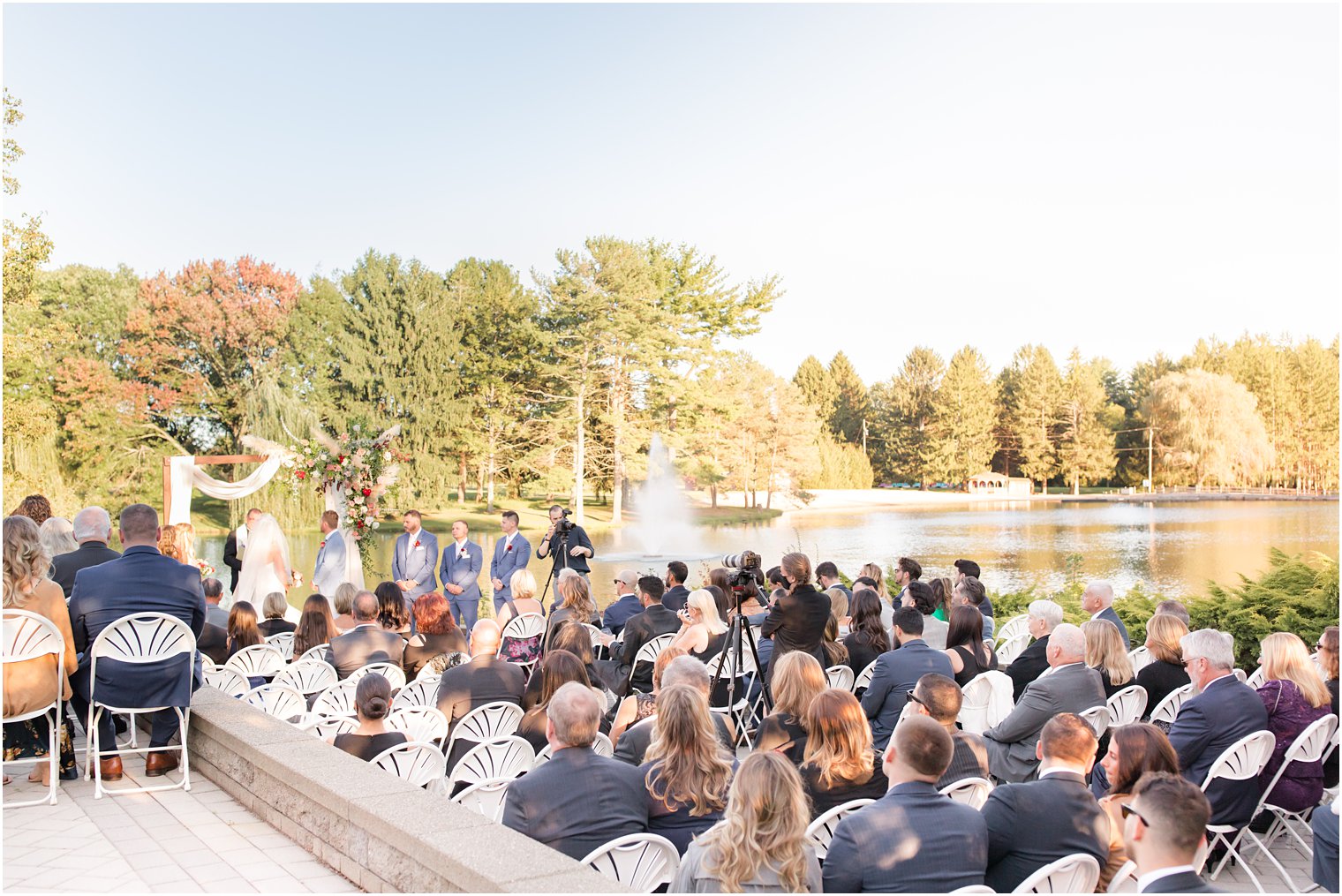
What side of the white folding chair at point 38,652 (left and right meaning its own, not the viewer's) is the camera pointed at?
back

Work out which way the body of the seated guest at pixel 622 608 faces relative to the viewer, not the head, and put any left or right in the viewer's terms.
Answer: facing away from the viewer and to the left of the viewer

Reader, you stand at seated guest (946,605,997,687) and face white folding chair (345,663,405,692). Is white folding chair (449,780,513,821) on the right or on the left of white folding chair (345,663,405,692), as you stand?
left

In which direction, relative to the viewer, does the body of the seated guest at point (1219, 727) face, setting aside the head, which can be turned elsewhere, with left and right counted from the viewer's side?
facing away from the viewer and to the left of the viewer

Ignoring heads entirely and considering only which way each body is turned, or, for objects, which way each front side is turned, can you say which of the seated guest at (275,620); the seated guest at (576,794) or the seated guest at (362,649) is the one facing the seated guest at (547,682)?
the seated guest at (576,794)

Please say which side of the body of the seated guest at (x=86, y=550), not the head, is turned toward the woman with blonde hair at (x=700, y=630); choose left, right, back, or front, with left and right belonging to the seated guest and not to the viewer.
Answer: right

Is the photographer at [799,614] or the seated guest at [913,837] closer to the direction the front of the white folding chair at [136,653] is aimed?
the photographer

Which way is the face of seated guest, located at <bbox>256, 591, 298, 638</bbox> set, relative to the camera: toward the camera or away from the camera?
away from the camera

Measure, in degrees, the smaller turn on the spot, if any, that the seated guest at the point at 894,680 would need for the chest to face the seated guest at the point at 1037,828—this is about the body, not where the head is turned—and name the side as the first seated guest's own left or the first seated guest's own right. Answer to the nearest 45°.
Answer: approximately 135° to the first seated guest's own left

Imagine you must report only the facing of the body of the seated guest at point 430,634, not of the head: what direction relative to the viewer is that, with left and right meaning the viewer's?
facing away from the viewer

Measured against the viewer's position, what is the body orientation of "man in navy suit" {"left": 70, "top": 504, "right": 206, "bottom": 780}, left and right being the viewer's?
facing away from the viewer

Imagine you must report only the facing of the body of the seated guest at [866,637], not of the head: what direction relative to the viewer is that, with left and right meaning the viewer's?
facing away from the viewer and to the left of the viewer

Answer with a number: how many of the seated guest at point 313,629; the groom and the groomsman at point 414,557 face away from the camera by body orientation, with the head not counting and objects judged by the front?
1

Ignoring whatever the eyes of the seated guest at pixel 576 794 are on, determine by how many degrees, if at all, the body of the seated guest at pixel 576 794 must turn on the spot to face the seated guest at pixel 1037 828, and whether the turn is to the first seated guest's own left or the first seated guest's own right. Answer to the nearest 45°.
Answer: approximately 90° to the first seated guest's own right

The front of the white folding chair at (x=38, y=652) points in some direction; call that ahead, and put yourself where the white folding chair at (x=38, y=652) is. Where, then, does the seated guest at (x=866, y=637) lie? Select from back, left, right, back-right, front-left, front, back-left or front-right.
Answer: right

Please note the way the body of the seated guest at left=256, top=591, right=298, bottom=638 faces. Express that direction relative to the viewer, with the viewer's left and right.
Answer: facing away from the viewer

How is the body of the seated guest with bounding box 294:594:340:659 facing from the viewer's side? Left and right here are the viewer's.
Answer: facing away from the viewer

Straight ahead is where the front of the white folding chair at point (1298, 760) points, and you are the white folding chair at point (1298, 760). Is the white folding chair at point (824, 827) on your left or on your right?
on your left
